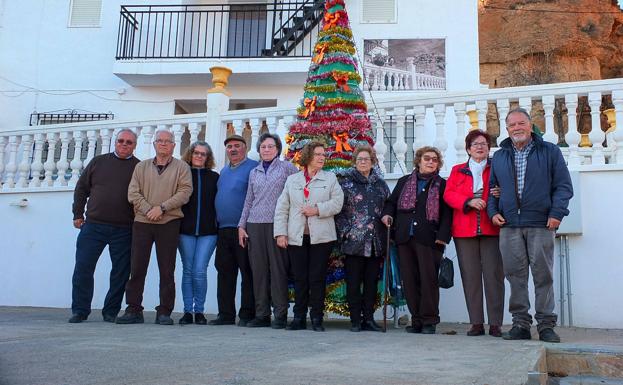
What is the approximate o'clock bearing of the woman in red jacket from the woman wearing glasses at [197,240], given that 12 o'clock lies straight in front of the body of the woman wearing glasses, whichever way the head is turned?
The woman in red jacket is roughly at 10 o'clock from the woman wearing glasses.

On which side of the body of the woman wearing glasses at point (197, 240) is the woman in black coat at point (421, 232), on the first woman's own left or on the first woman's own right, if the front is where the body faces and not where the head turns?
on the first woman's own left

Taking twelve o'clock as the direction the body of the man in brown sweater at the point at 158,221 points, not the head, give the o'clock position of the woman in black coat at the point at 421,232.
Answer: The woman in black coat is roughly at 10 o'clock from the man in brown sweater.

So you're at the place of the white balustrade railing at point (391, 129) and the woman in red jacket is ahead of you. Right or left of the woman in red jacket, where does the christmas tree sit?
right

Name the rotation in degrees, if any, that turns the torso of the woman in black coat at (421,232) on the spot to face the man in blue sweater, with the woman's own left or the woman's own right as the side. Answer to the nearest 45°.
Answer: approximately 90° to the woman's own right
